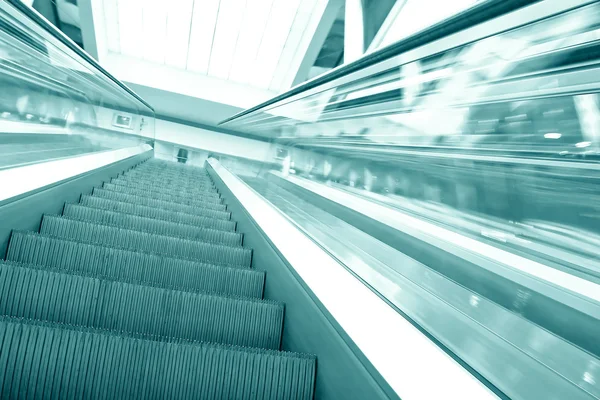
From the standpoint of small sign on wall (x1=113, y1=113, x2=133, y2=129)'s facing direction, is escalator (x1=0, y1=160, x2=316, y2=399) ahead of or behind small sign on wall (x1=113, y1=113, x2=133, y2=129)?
ahead

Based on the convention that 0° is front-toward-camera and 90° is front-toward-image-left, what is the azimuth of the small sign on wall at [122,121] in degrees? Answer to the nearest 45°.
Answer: approximately 0°
